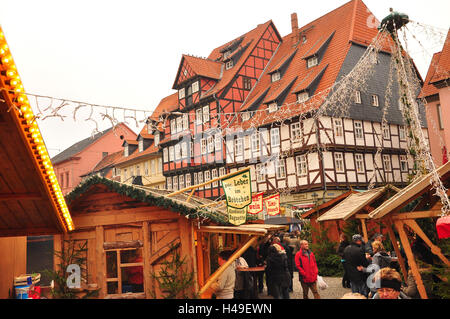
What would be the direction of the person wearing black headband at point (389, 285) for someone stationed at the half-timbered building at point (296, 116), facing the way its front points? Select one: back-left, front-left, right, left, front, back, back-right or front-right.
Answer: front-left

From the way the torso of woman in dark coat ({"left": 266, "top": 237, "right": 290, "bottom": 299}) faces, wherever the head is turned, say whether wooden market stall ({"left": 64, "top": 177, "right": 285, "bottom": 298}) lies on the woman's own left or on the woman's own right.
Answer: on the woman's own left

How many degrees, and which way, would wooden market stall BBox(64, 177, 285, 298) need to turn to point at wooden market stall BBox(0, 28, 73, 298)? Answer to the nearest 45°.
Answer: approximately 135° to its right

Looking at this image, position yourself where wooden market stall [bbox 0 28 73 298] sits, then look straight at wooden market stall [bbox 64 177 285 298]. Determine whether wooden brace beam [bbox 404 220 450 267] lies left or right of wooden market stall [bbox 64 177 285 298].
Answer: right

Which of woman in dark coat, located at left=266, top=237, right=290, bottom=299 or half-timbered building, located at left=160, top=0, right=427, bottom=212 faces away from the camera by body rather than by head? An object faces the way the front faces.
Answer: the woman in dark coat

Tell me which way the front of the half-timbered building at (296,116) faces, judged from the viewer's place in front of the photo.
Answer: facing the viewer and to the left of the viewer

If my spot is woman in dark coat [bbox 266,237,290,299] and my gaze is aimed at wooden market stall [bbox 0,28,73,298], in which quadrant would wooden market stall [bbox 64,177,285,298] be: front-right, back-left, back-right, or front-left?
front-right

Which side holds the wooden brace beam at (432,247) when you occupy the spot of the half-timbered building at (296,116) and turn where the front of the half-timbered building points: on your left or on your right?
on your left

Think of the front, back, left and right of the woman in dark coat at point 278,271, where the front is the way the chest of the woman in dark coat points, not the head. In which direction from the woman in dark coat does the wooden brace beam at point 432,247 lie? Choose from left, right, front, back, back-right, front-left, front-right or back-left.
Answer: back-right

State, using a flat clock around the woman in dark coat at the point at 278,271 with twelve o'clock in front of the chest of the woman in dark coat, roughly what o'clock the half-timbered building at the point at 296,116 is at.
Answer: The half-timbered building is roughly at 12 o'clock from the woman in dark coat.

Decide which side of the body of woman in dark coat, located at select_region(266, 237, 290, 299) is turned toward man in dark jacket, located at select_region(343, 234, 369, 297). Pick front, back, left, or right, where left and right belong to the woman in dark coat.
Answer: right

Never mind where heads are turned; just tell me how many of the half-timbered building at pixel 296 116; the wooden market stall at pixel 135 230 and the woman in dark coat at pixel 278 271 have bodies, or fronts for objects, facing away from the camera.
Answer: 1

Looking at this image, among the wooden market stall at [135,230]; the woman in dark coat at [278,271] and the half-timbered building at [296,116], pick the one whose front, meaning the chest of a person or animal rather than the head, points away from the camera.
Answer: the woman in dark coat

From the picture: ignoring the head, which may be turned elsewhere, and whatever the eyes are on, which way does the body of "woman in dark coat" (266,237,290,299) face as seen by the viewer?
away from the camera

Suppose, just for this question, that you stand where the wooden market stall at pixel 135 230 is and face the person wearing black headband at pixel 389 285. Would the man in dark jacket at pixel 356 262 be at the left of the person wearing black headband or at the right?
left

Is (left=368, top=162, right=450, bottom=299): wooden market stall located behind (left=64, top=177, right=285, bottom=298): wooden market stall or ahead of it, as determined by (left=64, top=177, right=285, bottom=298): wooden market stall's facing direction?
ahead

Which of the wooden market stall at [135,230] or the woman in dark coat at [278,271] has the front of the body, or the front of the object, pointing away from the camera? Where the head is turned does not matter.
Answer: the woman in dark coat

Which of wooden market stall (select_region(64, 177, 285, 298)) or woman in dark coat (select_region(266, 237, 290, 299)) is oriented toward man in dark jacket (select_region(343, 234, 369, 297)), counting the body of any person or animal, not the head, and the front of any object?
the wooden market stall

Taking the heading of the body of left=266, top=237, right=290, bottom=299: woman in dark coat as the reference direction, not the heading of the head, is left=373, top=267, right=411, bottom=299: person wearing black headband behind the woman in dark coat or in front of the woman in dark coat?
behind

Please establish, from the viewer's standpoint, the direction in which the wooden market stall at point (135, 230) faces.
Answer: facing to the right of the viewer
